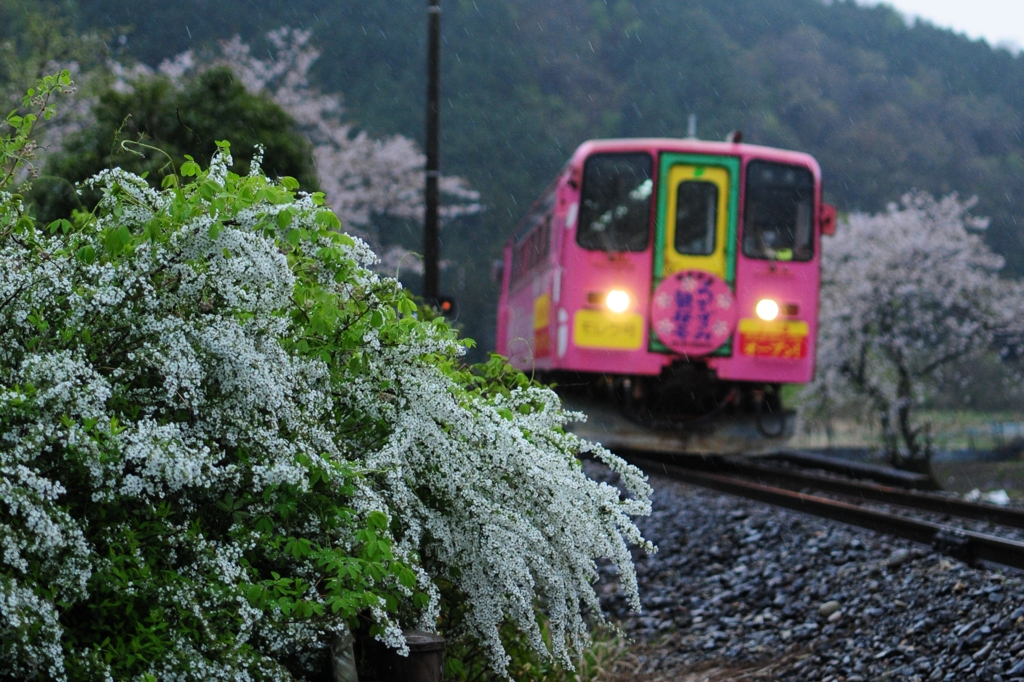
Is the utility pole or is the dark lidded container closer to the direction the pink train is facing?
the dark lidded container

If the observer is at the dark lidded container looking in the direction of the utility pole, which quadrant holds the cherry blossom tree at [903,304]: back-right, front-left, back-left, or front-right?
front-right

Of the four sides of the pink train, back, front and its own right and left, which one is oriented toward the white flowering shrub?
front

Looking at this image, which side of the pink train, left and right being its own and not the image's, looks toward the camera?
front

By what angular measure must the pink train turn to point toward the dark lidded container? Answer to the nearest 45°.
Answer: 0° — it already faces it

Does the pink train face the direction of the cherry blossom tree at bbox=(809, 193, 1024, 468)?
no

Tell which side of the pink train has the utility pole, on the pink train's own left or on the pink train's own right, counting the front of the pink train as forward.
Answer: on the pink train's own right

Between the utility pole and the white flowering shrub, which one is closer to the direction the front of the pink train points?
the white flowering shrub
